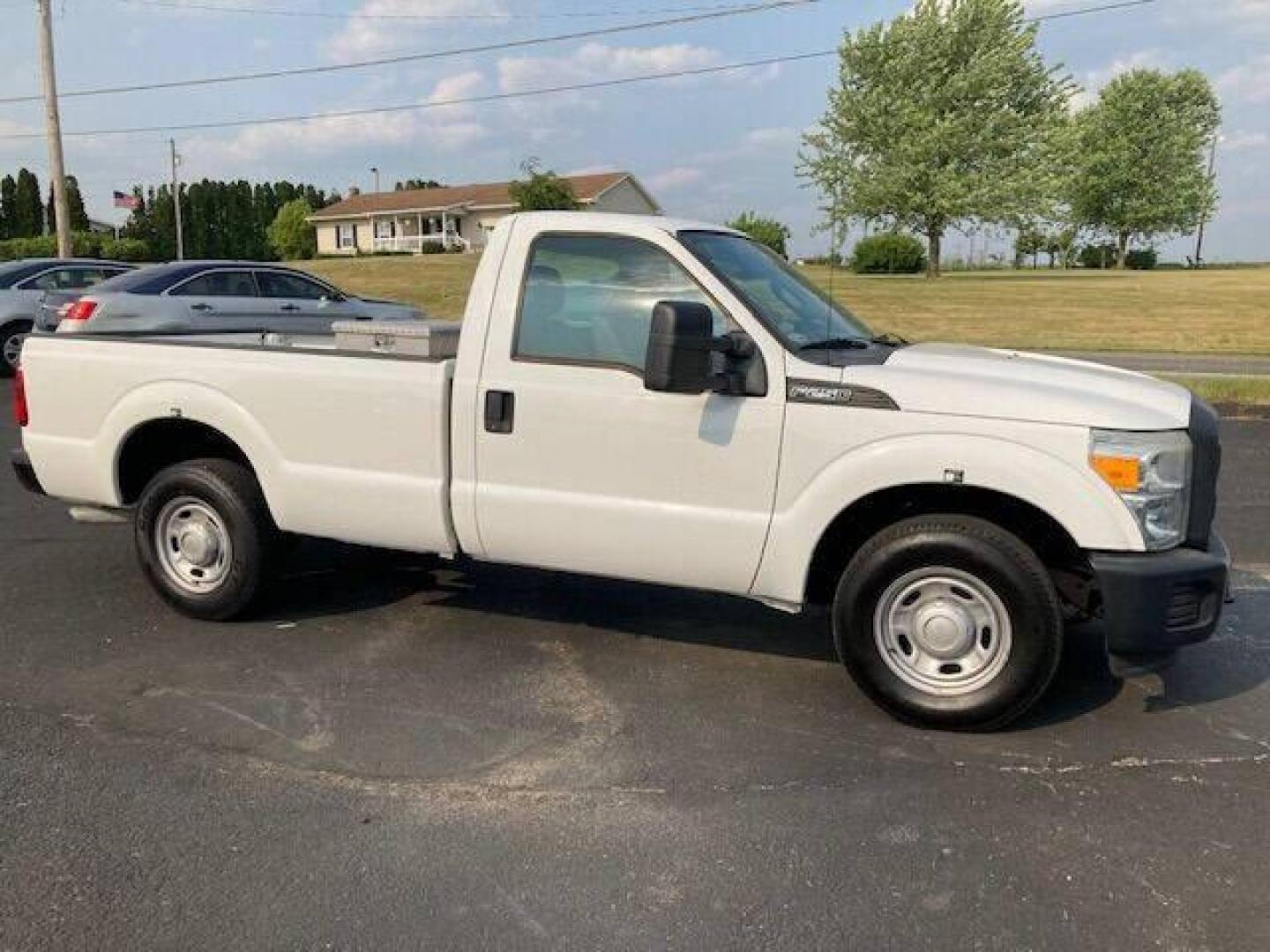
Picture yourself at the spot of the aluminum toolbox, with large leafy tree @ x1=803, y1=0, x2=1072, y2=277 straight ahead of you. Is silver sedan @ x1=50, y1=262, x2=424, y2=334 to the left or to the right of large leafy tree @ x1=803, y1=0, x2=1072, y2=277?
left

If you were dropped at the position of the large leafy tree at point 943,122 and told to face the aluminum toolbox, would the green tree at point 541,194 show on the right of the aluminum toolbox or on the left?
right

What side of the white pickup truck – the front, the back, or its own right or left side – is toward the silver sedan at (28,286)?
back

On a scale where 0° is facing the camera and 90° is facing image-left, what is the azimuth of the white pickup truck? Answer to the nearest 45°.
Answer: approximately 315°

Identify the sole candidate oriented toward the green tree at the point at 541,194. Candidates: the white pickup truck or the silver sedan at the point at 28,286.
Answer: the silver sedan

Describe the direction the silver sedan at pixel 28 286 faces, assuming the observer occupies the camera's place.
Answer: facing away from the viewer and to the right of the viewer

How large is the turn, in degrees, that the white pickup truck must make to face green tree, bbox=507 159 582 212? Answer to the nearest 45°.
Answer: approximately 135° to its left

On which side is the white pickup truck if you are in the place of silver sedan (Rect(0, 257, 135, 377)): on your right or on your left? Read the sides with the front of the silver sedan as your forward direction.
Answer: on your right

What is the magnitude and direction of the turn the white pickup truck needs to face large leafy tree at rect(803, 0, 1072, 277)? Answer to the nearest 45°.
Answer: approximately 135° to its left
